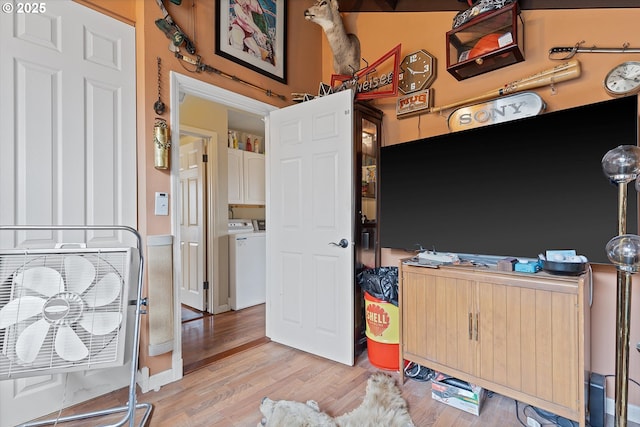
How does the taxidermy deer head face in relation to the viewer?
to the viewer's left

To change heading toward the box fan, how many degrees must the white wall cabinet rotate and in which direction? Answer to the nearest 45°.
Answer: approximately 45° to its right

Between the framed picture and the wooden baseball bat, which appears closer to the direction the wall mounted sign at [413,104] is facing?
the framed picture
